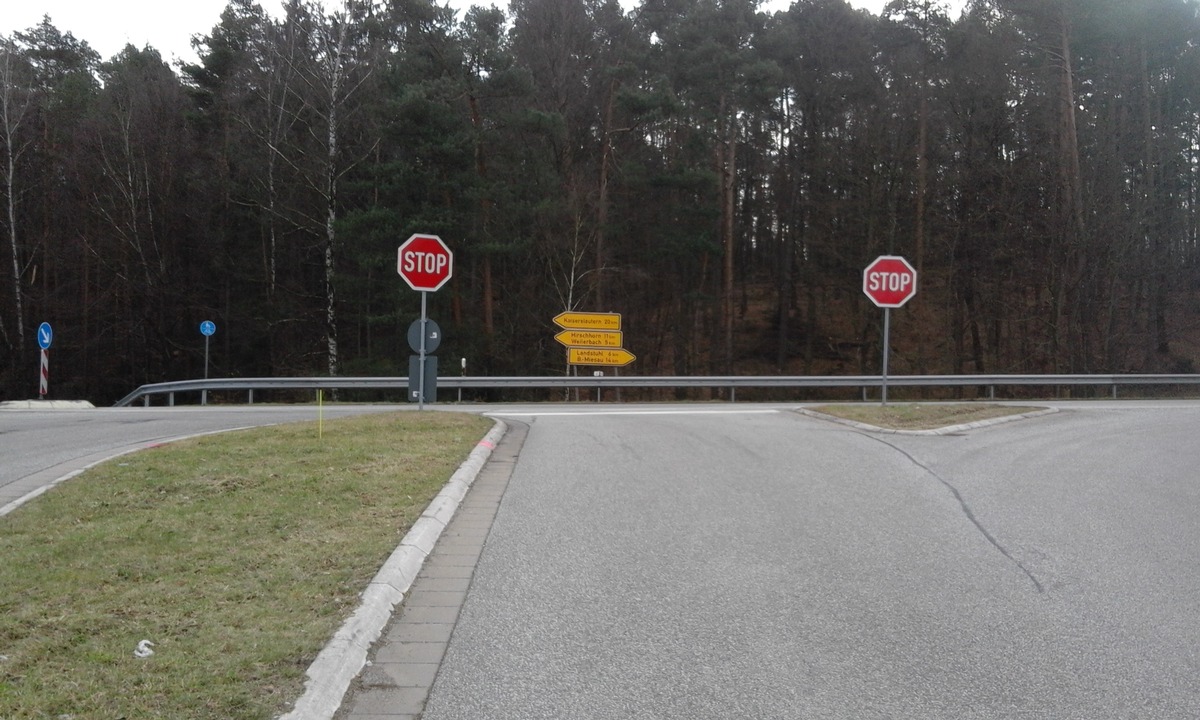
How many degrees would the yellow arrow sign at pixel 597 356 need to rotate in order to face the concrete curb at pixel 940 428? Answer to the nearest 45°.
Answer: approximately 45° to its left

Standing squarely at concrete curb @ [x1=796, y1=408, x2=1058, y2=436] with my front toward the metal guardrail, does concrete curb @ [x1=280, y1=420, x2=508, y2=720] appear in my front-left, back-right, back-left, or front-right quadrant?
back-left

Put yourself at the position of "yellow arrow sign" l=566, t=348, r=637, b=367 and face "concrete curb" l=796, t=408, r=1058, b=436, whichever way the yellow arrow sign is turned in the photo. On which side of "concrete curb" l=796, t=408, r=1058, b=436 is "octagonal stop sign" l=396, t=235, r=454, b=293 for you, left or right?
right

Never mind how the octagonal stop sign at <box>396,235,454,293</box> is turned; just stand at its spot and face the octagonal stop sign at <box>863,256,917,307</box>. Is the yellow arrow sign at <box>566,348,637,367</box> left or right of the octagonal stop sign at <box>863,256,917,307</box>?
left

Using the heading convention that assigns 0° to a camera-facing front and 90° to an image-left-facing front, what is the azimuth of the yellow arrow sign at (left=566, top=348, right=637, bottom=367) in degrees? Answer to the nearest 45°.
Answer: approximately 0°

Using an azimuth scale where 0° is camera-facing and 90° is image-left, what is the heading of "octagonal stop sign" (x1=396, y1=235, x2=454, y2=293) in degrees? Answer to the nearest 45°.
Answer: approximately 0°

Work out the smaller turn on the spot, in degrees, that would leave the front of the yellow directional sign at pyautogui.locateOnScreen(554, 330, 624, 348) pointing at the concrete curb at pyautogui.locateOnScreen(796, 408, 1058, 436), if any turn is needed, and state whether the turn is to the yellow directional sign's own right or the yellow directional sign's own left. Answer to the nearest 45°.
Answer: approximately 45° to the yellow directional sign's own left
